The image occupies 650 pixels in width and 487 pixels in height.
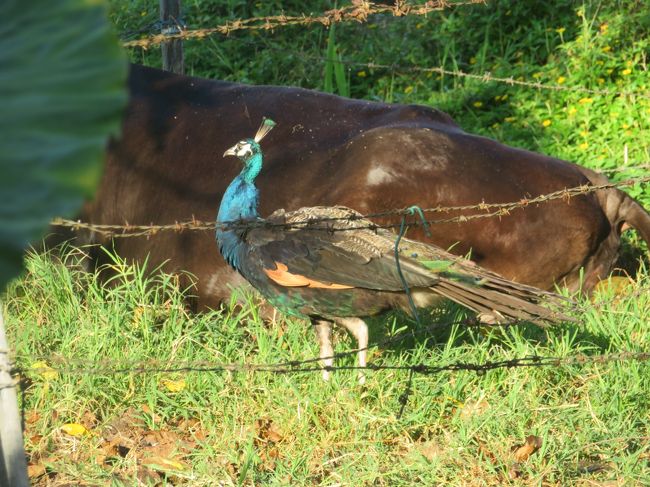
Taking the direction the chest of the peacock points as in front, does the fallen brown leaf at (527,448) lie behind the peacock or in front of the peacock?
behind

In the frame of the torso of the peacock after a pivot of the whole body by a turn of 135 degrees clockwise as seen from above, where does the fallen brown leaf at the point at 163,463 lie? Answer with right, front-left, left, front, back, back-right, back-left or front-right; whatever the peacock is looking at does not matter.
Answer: back

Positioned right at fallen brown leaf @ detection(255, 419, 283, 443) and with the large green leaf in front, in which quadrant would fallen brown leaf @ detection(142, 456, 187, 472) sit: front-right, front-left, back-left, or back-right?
front-right

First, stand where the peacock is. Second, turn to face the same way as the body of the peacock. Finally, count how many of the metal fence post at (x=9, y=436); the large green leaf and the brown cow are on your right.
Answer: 1

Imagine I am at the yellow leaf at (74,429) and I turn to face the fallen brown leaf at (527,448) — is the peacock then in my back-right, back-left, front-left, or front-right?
front-left

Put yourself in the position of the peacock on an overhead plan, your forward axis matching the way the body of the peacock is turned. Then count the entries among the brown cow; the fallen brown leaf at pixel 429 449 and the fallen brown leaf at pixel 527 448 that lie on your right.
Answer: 1

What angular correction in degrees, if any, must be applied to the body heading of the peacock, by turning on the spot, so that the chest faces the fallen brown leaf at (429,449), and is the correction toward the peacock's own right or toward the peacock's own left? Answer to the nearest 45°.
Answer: approximately 135° to the peacock's own left

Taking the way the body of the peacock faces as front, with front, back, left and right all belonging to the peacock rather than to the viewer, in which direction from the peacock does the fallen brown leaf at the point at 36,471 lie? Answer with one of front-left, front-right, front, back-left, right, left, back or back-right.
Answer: front-left

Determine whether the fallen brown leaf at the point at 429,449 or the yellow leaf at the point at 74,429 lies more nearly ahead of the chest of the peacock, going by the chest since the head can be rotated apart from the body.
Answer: the yellow leaf

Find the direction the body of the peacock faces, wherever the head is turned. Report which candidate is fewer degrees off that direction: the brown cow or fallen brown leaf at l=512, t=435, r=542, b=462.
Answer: the brown cow

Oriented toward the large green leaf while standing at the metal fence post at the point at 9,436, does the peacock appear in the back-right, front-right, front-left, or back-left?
back-left

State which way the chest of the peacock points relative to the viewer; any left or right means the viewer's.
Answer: facing to the left of the viewer

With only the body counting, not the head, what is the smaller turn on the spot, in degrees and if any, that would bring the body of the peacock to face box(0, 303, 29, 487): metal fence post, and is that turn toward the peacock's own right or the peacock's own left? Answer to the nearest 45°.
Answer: approximately 45° to the peacock's own left

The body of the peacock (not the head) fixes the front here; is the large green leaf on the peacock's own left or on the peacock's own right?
on the peacock's own left

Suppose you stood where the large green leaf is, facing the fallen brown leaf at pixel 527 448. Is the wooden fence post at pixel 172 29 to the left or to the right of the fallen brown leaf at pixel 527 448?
left

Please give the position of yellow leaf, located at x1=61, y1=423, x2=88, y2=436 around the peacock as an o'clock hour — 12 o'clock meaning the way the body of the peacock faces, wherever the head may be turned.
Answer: The yellow leaf is roughly at 11 o'clock from the peacock.
